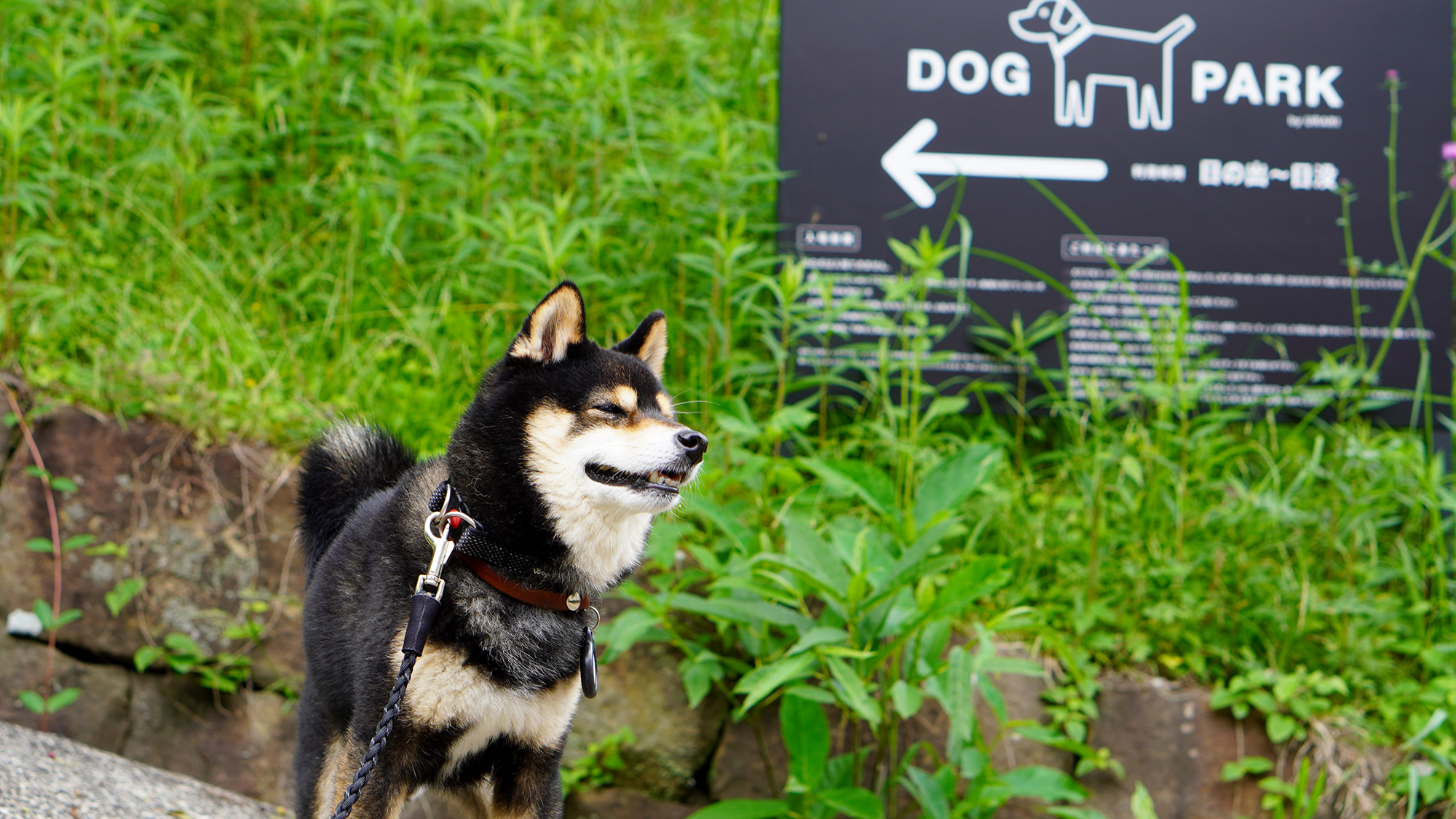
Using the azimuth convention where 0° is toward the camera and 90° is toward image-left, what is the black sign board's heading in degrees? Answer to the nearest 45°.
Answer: approximately 0°

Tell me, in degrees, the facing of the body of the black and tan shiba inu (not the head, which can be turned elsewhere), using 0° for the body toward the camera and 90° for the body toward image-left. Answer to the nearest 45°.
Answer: approximately 315°

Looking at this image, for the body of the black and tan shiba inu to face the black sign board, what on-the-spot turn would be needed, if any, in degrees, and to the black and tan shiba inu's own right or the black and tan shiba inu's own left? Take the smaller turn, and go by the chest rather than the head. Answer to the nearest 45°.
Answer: approximately 90° to the black and tan shiba inu's own left

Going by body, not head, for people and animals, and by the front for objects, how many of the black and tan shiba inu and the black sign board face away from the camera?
0

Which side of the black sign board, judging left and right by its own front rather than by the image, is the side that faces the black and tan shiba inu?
front
